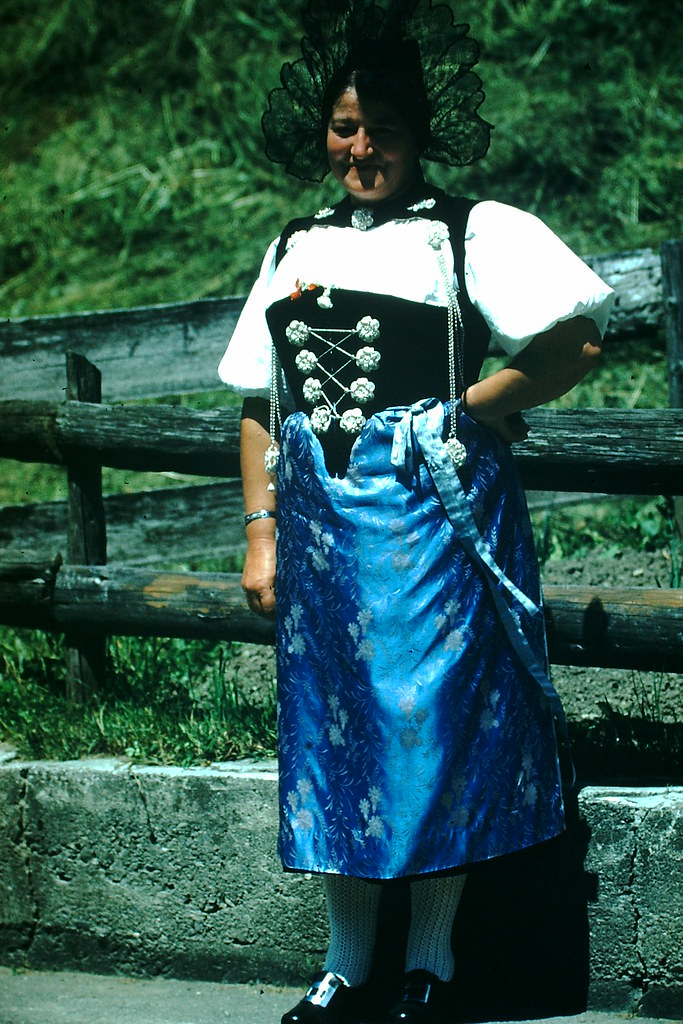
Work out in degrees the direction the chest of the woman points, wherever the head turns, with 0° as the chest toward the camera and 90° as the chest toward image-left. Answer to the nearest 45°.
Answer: approximately 45°
